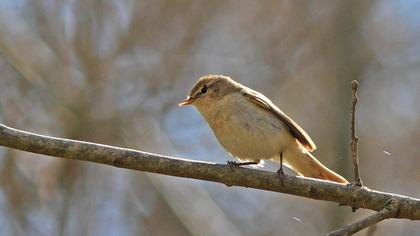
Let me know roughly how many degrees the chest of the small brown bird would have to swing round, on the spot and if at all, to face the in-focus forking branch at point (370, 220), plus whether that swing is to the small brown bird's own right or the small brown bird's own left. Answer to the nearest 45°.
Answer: approximately 135° to the small brown bird's own left

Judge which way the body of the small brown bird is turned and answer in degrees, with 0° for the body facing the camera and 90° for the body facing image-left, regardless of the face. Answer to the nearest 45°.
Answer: approximately 90°
